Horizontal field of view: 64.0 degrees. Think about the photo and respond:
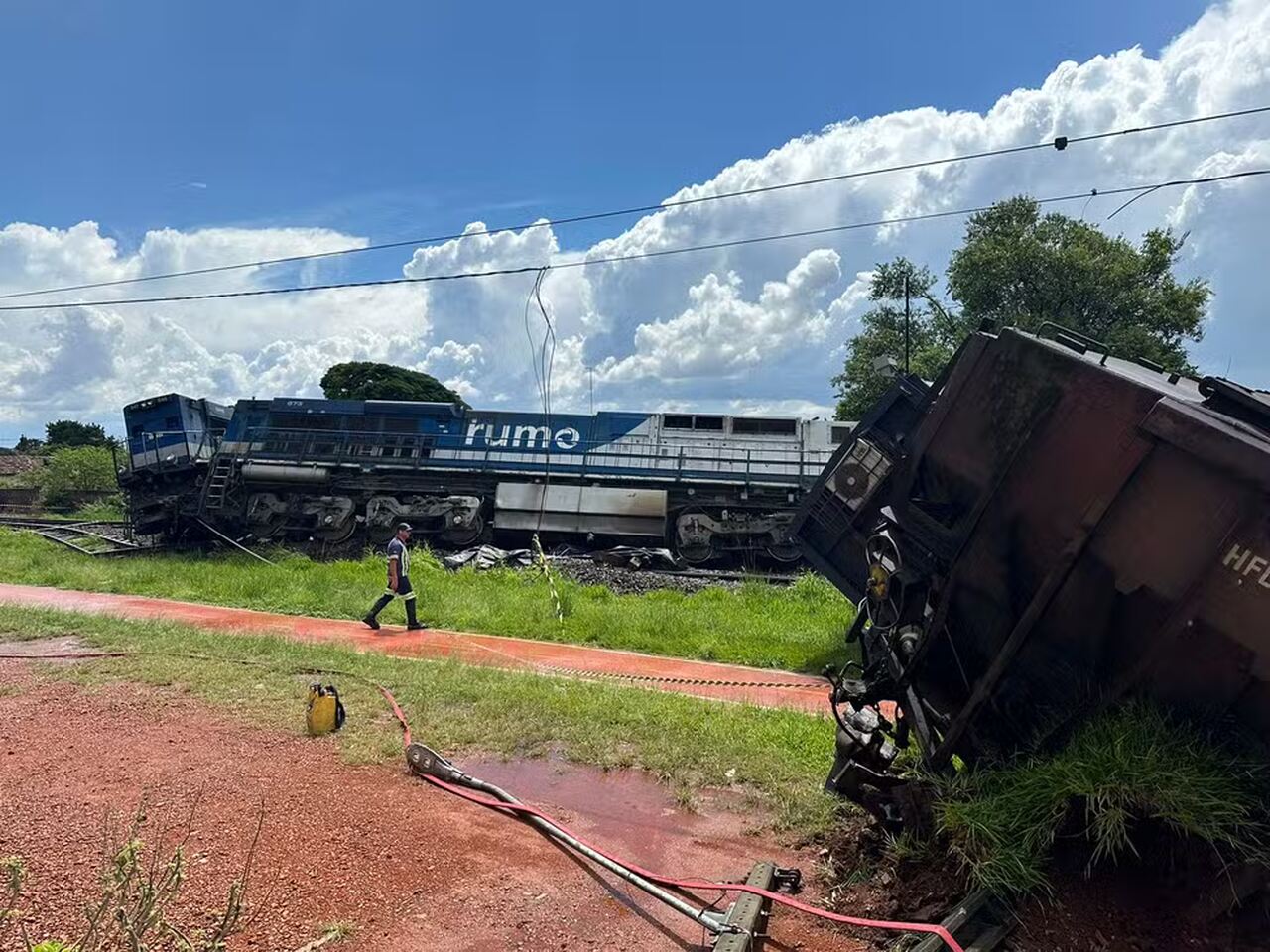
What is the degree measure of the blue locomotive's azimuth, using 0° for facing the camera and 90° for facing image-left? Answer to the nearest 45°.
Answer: approximately 90°

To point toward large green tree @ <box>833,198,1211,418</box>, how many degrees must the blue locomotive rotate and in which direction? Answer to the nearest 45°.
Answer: approximately 180°

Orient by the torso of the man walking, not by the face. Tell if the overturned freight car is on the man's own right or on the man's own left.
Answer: on the man's own right

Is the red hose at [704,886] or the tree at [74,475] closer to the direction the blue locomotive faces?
the tree

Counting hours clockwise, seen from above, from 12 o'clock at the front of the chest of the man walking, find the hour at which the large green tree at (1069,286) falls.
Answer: The large green tree is roughly at 11 o'clock from the man walking.

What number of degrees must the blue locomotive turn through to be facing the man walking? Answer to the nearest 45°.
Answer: approximately 90° to its left

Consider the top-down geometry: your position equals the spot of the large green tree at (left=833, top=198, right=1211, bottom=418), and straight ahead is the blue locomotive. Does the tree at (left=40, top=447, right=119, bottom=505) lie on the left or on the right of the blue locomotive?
right

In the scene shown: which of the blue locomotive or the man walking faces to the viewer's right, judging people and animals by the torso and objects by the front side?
the man walking

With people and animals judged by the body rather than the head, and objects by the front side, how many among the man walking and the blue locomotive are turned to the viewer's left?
1

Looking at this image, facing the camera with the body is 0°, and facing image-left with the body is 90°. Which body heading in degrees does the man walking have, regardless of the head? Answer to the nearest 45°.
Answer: approximately 270°

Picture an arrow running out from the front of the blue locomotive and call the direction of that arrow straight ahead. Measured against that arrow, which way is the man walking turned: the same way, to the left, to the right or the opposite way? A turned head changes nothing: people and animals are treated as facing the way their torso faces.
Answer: the opposite way
